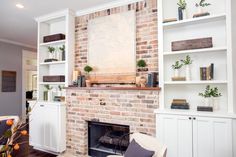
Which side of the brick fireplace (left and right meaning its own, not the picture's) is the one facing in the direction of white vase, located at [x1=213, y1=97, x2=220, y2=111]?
left

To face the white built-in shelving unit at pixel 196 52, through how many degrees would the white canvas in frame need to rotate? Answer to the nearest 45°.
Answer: approximately 90° to its left

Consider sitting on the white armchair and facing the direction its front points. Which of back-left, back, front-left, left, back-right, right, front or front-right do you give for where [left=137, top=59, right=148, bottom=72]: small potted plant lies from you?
back-right

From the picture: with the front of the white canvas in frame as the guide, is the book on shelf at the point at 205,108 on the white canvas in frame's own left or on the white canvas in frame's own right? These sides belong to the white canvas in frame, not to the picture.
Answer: on the white canvas in frame's own left

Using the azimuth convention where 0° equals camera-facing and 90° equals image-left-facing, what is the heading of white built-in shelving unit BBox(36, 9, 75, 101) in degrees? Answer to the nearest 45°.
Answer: approximately 45°

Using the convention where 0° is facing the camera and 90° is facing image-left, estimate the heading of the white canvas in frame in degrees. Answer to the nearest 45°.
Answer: approximately 45°

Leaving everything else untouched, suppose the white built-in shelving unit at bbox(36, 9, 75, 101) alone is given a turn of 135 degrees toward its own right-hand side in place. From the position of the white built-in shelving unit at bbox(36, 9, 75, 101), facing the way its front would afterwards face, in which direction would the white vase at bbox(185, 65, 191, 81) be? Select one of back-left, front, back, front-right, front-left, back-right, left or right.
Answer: back-right

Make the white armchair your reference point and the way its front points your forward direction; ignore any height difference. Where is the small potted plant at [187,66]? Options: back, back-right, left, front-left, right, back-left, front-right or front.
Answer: back
